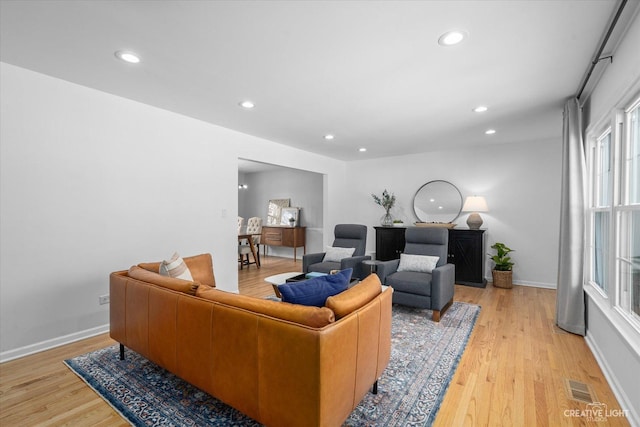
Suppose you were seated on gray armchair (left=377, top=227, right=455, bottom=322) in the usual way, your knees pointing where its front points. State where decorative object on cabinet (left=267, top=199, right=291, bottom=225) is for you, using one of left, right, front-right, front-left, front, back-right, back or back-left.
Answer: right

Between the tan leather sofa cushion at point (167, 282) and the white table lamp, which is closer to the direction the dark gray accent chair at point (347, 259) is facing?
the tan leather sofa cushion

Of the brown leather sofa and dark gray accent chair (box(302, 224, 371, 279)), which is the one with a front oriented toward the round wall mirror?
the brown leather sofa

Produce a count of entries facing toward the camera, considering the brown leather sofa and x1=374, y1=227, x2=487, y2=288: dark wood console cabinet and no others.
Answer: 1

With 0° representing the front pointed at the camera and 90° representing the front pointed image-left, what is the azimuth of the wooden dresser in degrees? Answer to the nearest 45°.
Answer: approximately 45°

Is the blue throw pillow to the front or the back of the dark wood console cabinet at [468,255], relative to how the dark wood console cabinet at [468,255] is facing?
to the front

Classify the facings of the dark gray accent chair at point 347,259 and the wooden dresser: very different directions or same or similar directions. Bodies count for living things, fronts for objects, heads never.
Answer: same or similar directions

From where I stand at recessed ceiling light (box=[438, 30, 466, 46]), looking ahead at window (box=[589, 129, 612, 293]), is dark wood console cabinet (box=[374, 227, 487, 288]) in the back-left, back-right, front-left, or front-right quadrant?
front-left

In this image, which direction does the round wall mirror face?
toward the camera

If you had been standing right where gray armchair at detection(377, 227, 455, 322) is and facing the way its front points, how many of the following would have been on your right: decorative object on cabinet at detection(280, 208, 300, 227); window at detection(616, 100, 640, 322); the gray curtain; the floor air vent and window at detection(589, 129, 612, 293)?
1

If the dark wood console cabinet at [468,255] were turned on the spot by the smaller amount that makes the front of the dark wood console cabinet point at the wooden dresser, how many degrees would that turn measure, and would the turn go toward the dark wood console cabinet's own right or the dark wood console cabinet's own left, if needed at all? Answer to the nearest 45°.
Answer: approximately 90° to the dark wood console cabinet's own right

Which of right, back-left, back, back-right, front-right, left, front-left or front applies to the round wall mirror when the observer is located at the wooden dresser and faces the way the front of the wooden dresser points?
left

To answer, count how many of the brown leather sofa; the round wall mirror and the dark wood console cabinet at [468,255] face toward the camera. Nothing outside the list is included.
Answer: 2

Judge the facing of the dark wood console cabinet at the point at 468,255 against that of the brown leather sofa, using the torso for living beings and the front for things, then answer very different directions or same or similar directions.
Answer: very different directions

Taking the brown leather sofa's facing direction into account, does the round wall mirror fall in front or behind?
in front

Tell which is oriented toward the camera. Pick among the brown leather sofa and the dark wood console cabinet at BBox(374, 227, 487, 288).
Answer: the dark wood console cabinet
